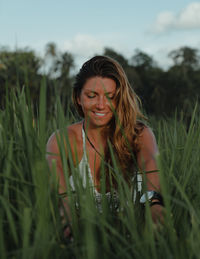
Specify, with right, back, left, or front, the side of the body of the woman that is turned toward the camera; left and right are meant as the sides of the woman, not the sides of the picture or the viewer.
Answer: front

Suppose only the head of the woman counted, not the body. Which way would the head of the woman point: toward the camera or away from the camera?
toward the camera
